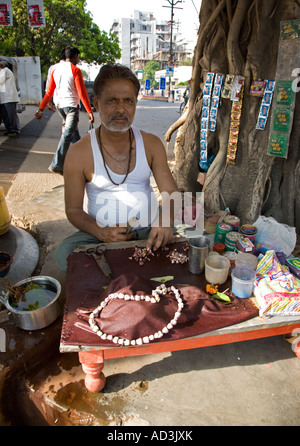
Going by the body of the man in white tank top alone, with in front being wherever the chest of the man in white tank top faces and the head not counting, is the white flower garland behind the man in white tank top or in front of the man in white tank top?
in front

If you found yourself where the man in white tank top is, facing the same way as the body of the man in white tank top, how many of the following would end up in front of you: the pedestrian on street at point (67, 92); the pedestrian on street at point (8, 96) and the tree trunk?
0

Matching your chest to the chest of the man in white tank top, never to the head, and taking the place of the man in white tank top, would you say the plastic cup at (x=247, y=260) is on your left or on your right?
on your left

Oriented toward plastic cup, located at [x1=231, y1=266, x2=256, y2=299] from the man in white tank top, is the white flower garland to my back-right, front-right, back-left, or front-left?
front-right

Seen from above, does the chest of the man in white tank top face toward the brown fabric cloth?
yes

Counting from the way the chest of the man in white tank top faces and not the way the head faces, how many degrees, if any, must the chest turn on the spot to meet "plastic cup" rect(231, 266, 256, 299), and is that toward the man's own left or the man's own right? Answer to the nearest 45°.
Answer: approximately 45° to the man's own left

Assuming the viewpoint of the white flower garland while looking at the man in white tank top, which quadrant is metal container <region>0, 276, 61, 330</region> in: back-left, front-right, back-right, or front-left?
front-left

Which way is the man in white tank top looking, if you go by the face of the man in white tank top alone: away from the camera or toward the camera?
toward the camera

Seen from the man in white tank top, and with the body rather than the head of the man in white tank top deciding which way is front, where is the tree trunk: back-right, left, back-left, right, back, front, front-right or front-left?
back-left

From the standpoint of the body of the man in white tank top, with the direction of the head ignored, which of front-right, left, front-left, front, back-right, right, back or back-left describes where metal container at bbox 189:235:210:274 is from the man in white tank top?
front-left

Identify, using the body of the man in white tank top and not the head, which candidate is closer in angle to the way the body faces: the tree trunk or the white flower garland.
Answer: the white flower garland

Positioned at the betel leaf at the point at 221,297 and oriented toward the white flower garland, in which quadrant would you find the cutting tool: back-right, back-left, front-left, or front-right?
front-right

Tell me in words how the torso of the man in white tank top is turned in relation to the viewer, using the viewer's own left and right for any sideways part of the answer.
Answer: facing the viewer

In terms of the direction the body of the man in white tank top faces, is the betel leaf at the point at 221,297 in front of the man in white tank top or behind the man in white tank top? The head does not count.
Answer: in front

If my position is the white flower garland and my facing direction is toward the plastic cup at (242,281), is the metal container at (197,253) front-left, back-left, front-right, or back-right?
front-left

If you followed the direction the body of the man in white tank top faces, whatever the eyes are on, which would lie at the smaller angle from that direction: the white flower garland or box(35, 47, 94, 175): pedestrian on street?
the white flower garland
